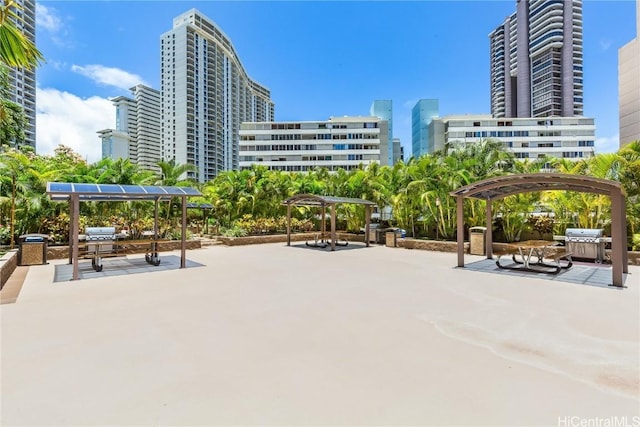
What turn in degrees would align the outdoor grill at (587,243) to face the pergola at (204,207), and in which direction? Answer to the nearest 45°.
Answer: approximately 45° to its right

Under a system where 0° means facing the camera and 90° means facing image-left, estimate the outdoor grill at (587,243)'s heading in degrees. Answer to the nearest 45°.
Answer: approximately 45°

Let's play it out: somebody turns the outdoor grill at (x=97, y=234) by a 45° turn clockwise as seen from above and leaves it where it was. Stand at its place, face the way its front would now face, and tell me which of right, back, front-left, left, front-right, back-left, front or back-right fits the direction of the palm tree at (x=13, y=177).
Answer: right

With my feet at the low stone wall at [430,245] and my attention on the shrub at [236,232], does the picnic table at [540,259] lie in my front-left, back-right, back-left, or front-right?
back-left

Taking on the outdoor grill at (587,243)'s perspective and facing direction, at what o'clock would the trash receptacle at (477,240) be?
The trash receptacle is roughly at 2 o'clock from the outdoor grill.

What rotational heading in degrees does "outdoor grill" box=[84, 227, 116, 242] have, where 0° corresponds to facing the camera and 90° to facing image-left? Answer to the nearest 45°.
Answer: approximately 0°

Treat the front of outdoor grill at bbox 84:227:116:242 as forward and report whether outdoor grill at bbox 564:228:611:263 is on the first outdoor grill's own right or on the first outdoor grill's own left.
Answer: on the first outdoor grill's own left

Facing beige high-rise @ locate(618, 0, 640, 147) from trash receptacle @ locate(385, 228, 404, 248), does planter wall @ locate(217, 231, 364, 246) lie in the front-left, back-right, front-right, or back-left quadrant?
back-left
